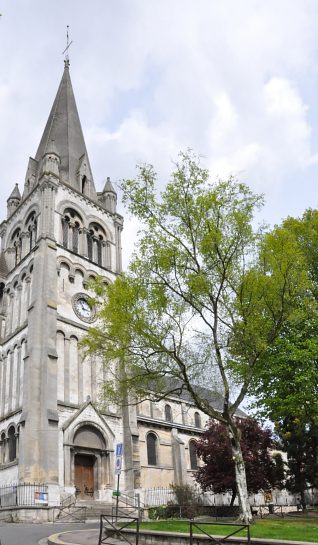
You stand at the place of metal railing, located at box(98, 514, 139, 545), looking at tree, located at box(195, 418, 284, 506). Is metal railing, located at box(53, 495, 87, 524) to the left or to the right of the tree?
left

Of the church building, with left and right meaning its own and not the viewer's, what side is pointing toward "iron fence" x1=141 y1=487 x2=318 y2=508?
left
